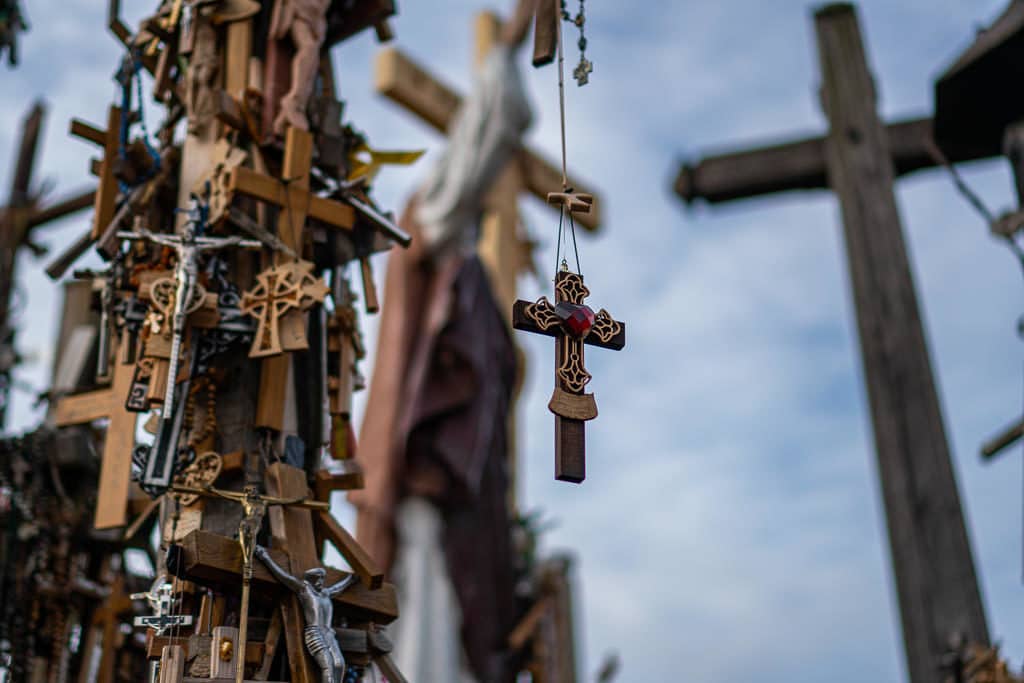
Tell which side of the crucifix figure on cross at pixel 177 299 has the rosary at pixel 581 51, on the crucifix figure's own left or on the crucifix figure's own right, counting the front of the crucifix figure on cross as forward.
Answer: on the crucifix figure's own left

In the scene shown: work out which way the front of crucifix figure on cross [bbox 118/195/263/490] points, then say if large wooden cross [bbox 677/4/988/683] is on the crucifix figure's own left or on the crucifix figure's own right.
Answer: on the crucifix figure's own left

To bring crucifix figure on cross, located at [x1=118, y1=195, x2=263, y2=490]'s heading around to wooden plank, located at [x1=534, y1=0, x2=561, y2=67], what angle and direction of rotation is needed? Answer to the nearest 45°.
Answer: approximately 45° to its left
